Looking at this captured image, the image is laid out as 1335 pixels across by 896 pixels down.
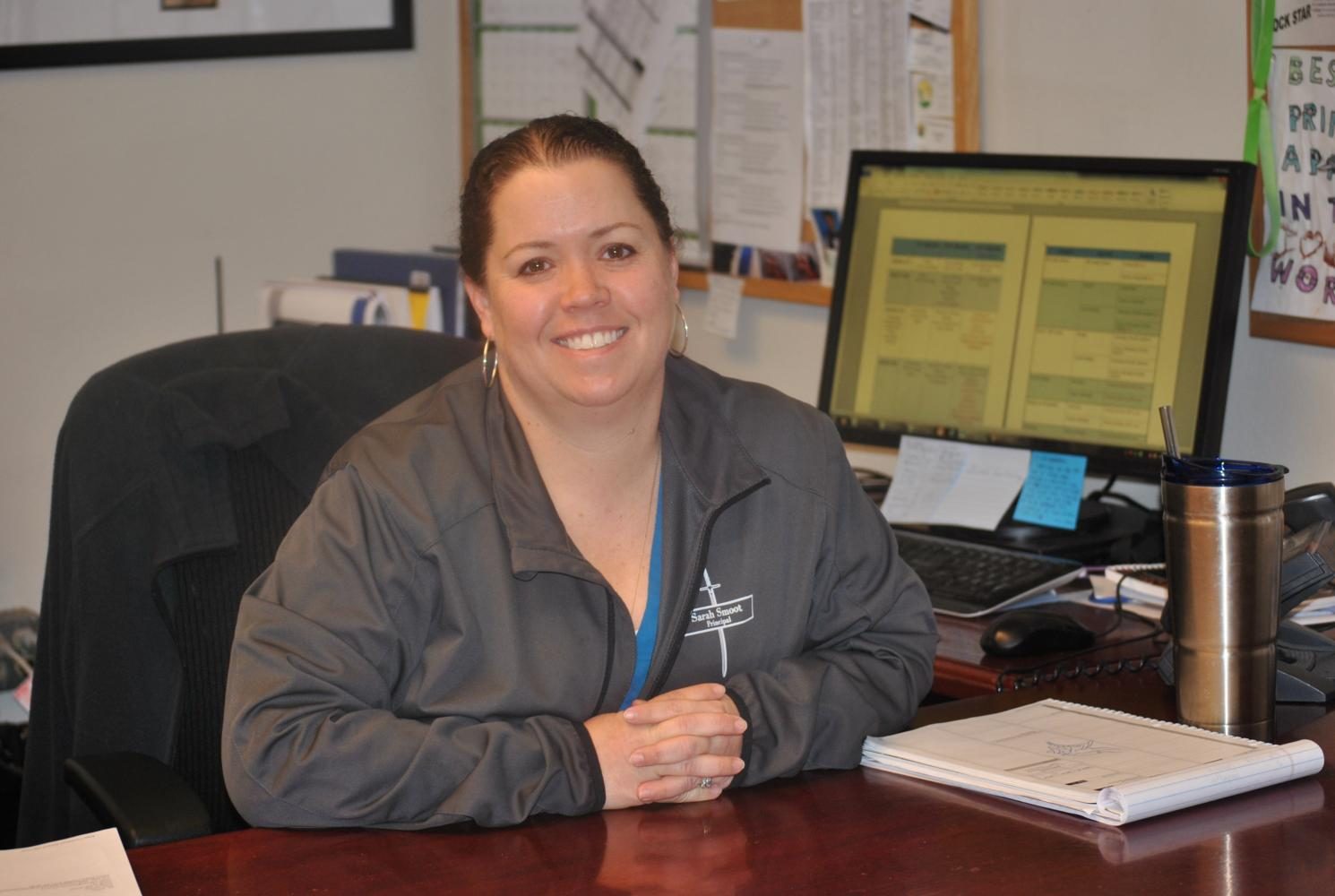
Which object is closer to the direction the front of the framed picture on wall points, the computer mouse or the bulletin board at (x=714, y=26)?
the computer mouse

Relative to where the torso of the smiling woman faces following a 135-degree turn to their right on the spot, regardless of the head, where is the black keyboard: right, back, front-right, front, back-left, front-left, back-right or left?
right

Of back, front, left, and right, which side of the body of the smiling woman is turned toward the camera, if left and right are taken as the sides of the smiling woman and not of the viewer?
front

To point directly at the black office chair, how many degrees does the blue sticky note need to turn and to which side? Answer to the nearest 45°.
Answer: approximately 45° to its right

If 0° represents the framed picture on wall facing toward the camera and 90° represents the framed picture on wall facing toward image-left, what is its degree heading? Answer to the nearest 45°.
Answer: approximately 0°

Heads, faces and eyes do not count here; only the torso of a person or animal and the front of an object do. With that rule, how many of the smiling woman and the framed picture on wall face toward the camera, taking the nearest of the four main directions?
2

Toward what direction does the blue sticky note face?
toward the camera

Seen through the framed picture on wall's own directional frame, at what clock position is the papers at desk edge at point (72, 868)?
The papers at desk edge is roughly at 12 o'clock from the framed picture on wall.

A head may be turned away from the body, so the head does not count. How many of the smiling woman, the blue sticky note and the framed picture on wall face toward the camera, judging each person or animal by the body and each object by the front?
3

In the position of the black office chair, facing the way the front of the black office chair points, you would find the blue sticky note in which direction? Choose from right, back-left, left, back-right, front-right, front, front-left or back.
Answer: front-left

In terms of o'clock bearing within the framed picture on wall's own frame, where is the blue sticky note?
The blue sticky note is roughly at 11 o'clock from the framed picture on wall.

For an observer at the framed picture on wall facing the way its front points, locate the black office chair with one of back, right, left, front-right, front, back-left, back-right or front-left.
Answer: front

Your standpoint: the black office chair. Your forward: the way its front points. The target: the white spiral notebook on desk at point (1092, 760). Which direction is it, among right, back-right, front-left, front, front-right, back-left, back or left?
front
